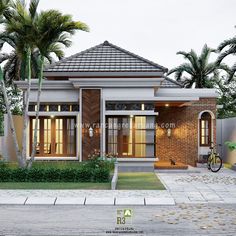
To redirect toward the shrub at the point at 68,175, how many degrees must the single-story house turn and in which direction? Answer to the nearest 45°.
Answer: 0° — it already faces it

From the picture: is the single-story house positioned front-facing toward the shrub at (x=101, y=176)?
yes
